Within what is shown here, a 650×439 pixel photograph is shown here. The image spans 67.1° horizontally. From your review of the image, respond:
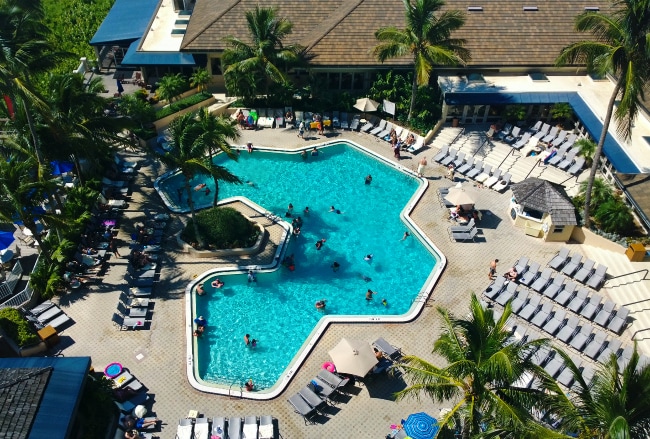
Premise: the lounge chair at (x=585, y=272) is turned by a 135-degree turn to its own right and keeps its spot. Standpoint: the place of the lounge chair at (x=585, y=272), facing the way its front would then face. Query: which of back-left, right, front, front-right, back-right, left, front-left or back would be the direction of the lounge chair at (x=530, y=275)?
back-left

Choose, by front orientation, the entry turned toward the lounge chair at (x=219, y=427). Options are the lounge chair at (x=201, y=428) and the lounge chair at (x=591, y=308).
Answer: the lounge chair at (x=591, y=308)

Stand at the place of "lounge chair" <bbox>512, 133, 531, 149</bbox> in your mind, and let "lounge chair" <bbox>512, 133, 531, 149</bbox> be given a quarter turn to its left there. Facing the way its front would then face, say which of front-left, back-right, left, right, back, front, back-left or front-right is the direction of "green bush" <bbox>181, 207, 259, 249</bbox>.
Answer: right

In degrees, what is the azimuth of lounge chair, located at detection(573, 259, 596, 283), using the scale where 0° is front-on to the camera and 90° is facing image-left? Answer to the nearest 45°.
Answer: approximately 45°

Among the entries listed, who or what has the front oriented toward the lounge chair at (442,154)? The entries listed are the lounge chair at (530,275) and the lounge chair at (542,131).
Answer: the lounge chair at (542,131)

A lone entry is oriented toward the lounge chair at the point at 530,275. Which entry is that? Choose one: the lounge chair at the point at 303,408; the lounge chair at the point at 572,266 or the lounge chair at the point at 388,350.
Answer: the lounge chair at the point at 572,266

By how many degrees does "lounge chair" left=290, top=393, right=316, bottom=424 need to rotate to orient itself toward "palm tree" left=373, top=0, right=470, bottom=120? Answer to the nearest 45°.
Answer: approximately 90° to its right

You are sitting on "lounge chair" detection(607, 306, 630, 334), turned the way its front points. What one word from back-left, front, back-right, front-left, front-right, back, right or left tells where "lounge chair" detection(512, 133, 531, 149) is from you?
right

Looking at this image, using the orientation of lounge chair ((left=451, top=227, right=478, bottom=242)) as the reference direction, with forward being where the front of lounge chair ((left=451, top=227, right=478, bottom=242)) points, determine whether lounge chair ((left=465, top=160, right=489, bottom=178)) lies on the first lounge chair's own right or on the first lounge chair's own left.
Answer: on the first lounge chair's own right

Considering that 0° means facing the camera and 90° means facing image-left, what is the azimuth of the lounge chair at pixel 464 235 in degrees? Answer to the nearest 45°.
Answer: approximately 90°

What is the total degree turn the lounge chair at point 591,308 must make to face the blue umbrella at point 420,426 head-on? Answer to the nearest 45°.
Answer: approximately 45° to its left

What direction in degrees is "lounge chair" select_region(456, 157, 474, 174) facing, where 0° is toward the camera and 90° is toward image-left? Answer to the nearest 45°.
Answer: approximately 45°

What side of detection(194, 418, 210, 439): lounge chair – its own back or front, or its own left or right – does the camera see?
back

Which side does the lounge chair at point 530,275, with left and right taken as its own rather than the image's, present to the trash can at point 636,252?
back
